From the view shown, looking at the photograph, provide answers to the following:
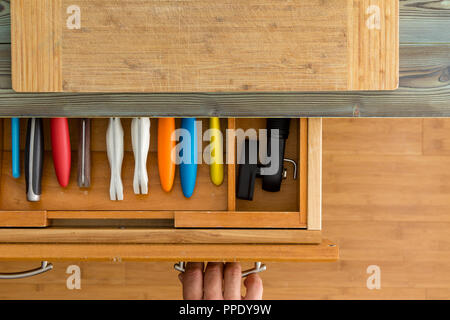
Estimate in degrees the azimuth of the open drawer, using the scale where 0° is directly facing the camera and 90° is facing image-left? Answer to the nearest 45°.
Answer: approximately 0°
